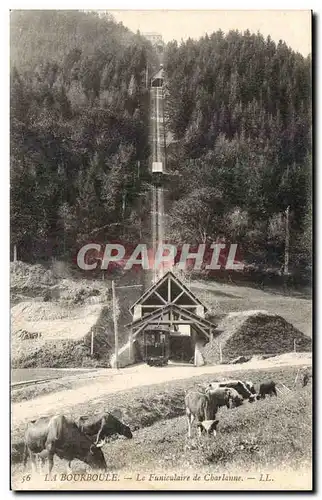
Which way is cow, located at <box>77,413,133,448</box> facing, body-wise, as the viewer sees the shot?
to the viewer's right

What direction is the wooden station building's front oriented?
toward the camera
